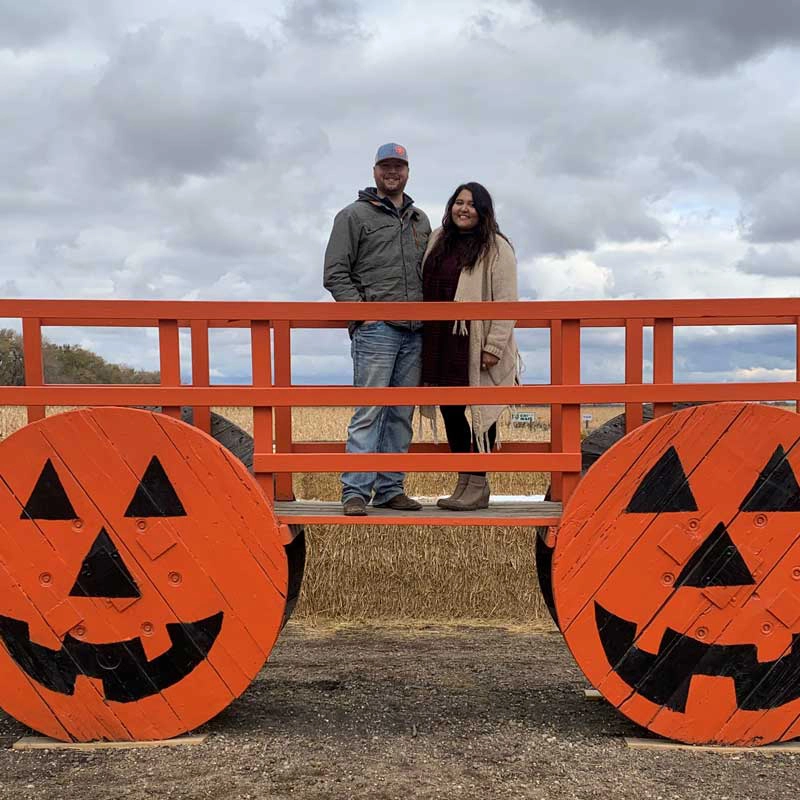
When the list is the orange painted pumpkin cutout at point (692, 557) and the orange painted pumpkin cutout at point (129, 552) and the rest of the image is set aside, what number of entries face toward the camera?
2

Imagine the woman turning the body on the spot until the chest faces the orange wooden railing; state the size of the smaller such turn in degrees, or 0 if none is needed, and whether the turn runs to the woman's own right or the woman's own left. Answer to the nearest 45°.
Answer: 0° — they already face it

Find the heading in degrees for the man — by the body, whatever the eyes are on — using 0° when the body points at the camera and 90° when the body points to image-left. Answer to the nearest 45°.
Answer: approximately 315°

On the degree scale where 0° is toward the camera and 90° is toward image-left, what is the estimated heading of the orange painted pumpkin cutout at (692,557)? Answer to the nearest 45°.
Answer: approximately 0°

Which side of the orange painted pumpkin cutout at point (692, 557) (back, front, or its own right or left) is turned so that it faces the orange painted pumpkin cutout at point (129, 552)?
right

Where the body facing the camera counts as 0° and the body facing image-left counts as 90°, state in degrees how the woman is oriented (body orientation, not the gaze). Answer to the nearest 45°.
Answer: approximately 45°
